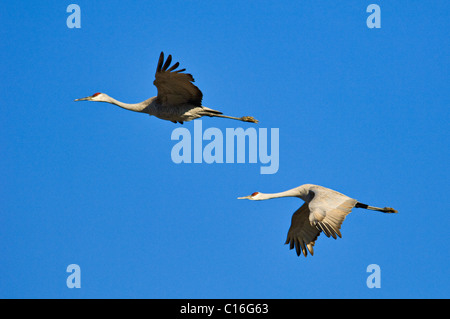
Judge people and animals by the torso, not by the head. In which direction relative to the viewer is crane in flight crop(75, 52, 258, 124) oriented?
to the viewer's left

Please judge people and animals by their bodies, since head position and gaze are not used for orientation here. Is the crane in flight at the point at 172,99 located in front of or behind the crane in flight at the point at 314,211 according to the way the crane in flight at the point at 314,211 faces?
in front

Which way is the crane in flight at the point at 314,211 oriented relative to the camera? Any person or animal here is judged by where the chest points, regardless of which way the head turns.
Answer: to the viewer's left

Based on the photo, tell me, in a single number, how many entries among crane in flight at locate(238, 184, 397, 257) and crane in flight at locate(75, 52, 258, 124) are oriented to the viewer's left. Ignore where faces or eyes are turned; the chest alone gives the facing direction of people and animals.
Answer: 2

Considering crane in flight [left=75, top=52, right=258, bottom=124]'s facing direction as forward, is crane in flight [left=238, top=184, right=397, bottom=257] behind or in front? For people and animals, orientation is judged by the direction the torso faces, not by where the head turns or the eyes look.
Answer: behind
